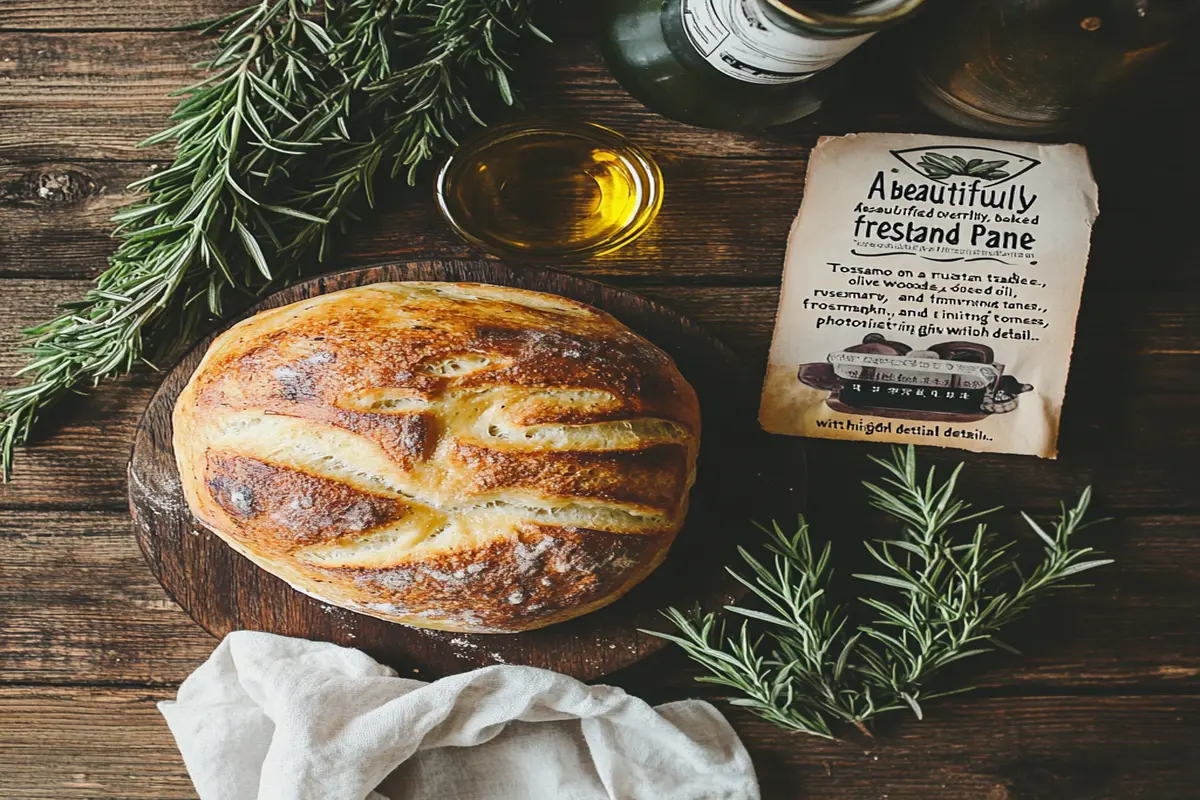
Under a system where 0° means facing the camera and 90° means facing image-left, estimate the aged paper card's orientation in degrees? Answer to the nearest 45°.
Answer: approximately 0°
